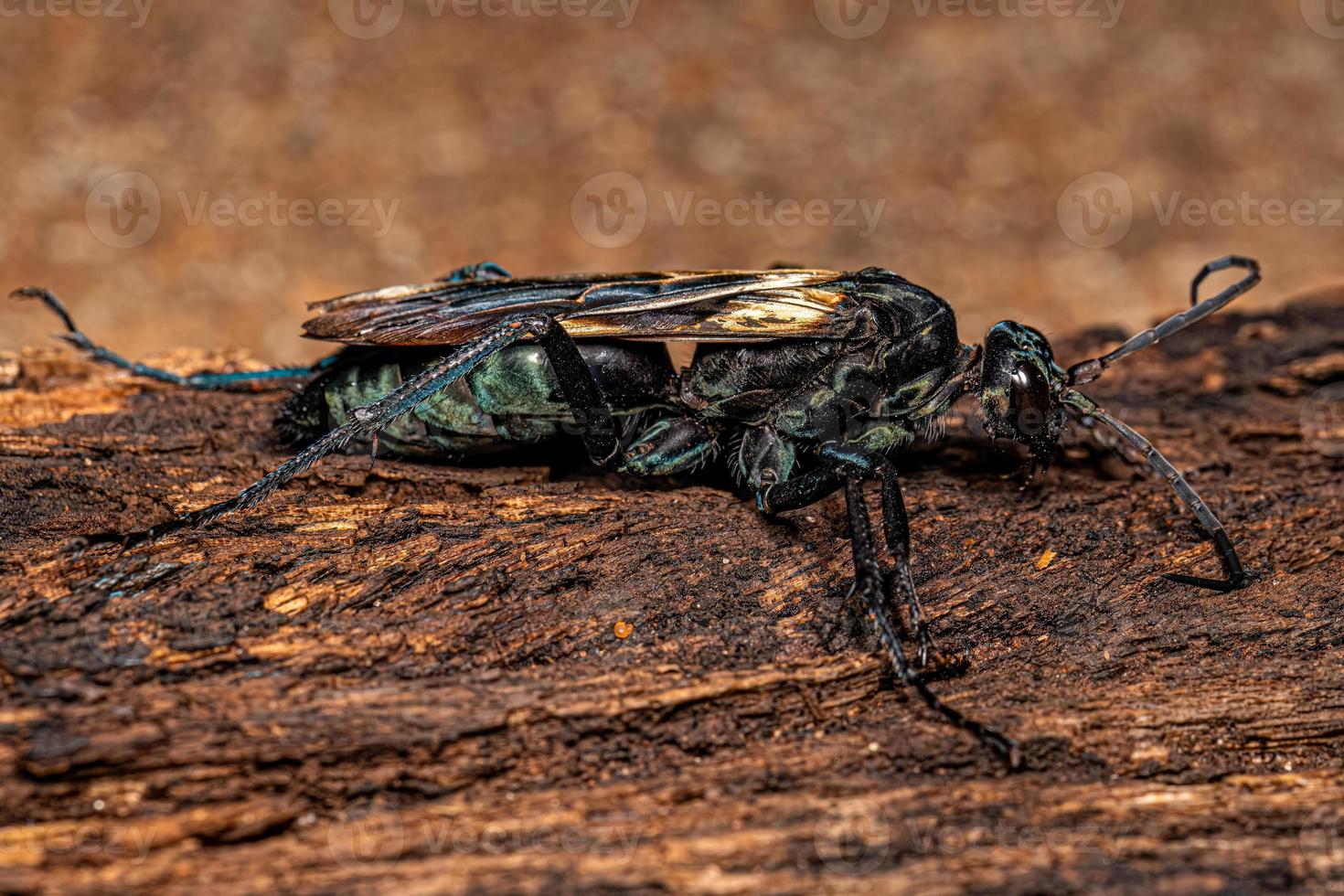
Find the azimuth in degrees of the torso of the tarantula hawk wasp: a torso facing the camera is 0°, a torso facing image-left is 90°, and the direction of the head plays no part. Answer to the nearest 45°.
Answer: approximately 270°
